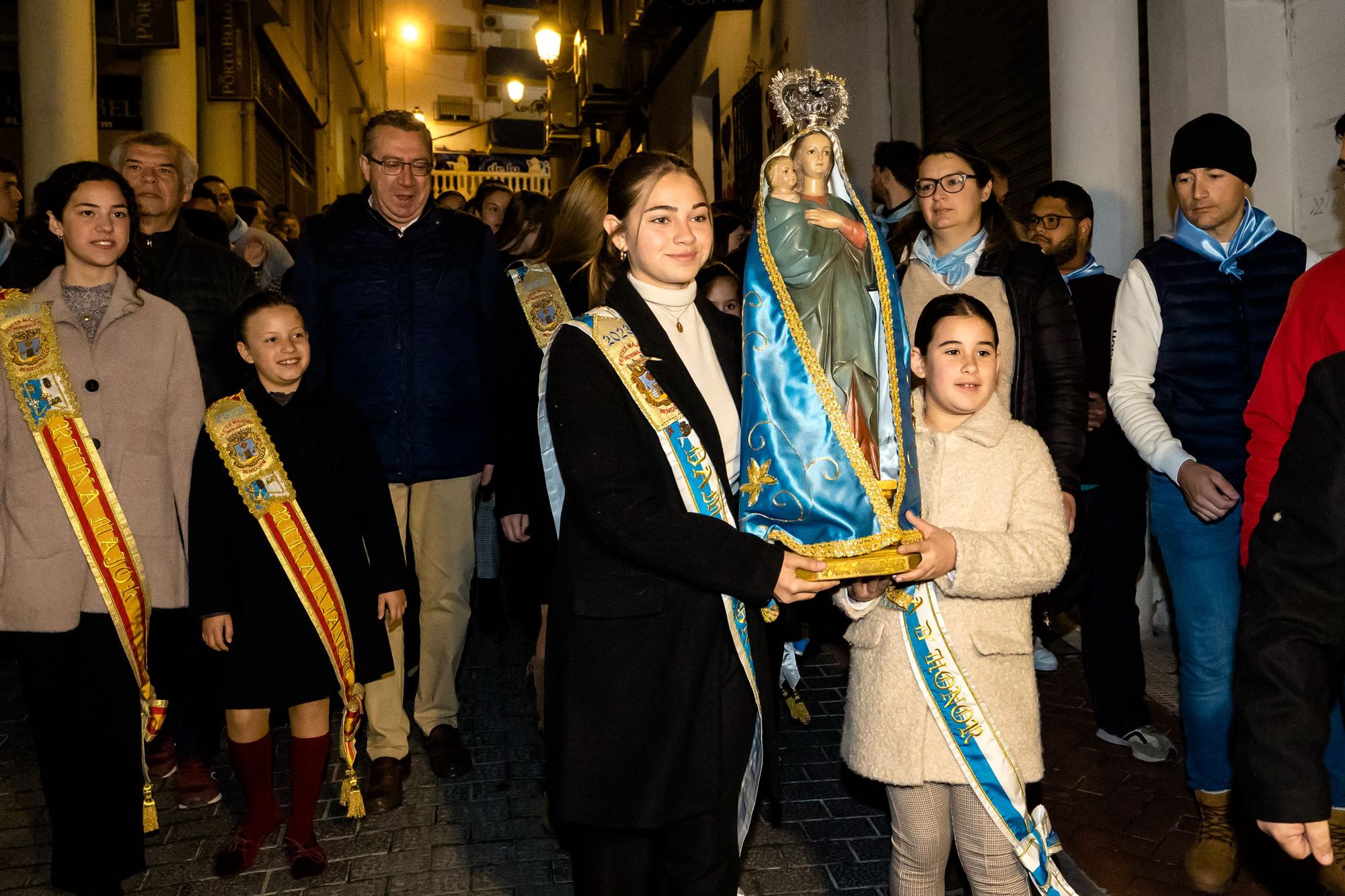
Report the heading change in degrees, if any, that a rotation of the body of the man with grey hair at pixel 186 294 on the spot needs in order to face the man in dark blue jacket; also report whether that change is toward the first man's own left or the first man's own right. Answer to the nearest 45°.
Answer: approximately 45° to the first man's own left

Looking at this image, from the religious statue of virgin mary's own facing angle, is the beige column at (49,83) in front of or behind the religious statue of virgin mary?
behind

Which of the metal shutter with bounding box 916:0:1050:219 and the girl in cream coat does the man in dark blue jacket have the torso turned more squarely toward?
the girl in cream coat

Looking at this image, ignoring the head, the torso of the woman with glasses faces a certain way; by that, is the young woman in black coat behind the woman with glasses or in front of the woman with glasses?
in front

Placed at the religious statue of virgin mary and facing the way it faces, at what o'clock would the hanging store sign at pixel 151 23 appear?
The hanging store sign is roughly at 6 o'clock from the religious statue of virgin mary.

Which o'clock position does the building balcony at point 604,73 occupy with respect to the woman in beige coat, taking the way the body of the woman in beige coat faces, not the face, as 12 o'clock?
The building balcony is roughly at 7 o'clock from the woman in beige coat.

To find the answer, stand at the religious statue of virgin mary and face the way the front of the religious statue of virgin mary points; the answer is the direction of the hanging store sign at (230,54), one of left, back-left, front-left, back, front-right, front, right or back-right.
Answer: back

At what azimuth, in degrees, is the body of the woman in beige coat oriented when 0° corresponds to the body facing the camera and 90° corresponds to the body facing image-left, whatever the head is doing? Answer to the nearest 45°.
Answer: approximately 0°
